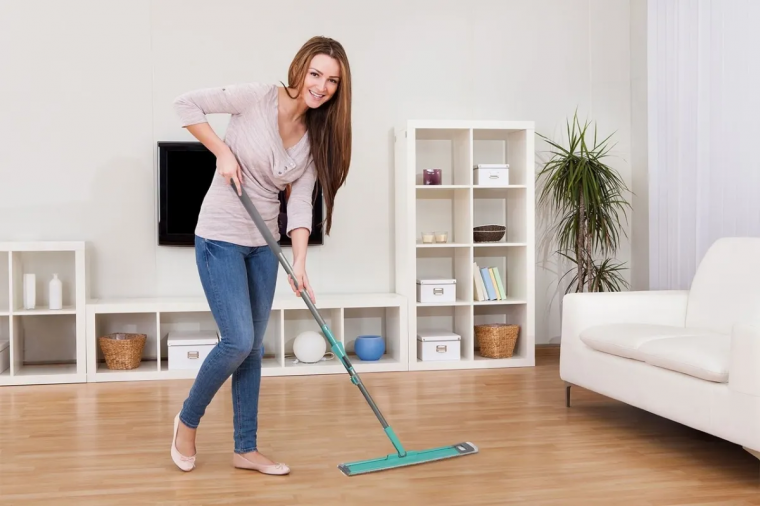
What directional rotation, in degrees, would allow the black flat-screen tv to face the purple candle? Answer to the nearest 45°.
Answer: approximately 90° to its left

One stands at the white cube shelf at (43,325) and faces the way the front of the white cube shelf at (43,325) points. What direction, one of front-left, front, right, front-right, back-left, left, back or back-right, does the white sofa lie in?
front-left

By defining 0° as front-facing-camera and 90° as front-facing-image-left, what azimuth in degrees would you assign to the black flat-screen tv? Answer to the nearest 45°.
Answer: approximately 0°

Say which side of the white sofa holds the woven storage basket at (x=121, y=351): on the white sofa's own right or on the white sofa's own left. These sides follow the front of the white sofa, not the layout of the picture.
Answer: on the white sofa's own right

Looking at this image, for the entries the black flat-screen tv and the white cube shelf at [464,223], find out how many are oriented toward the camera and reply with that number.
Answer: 2

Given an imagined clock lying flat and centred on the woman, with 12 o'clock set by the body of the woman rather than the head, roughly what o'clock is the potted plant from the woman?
The potted plant is roughly at 9 o'clock from the woman.

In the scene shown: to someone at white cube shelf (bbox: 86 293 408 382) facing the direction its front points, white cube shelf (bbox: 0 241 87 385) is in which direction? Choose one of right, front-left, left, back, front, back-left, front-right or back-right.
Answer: right

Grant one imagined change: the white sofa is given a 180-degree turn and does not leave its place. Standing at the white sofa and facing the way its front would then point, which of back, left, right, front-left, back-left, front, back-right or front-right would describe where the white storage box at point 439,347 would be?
left

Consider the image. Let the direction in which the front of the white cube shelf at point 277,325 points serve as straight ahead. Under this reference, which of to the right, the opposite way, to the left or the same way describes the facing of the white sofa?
to the right

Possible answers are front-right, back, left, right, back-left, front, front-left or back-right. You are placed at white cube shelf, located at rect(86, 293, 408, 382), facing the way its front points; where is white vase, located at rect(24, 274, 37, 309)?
right
